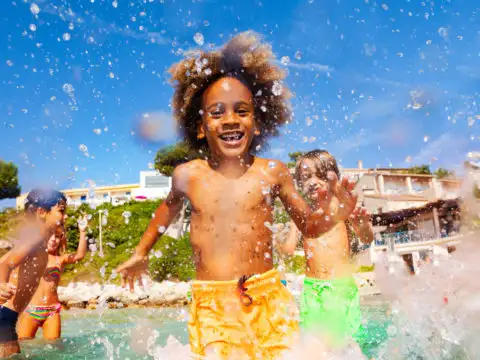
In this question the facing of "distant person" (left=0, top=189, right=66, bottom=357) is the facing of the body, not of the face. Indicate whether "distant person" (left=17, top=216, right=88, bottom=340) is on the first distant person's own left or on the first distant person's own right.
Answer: on the first distant person's own left

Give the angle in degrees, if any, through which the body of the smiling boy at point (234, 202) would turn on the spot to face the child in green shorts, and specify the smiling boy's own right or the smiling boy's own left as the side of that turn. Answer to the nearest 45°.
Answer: approximately 135° to the smiling boy's own left

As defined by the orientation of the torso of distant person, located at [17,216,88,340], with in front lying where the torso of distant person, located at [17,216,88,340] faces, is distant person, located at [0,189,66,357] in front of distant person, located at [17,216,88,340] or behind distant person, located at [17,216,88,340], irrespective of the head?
in front

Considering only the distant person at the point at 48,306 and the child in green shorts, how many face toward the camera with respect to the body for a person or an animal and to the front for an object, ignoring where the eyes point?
2
